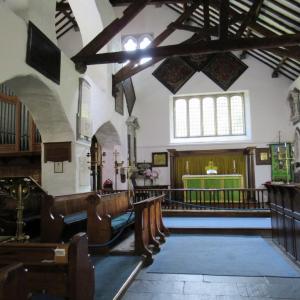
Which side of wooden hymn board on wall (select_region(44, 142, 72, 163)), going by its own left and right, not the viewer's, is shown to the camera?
front

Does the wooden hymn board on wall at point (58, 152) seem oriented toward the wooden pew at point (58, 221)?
yes

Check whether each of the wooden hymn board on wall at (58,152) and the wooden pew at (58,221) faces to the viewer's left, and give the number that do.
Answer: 0

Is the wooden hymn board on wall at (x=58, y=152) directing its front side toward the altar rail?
no

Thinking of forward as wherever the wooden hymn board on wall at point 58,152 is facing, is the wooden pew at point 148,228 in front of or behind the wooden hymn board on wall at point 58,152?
in front
